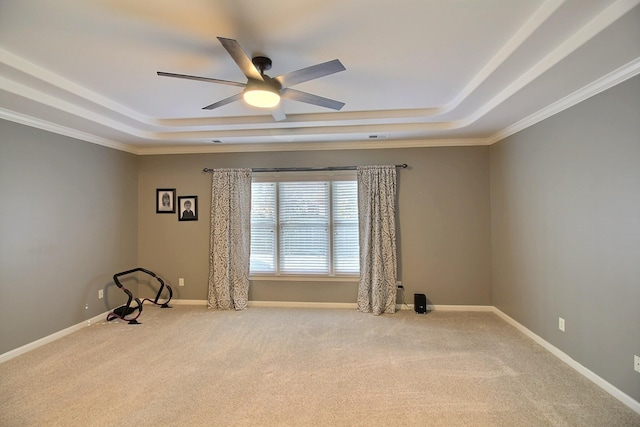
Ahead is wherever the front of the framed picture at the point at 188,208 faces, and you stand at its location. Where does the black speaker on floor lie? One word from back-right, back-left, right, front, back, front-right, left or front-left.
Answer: front-left

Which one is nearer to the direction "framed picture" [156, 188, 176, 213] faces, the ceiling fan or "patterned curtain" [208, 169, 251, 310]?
the ceiling fan

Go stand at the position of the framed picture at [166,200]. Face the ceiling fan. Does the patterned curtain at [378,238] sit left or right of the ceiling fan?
left

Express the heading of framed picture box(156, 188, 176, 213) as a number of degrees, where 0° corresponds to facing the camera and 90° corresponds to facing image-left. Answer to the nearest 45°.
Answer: approximately 0°

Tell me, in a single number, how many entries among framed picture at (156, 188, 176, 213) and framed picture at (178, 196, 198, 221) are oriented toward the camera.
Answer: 2

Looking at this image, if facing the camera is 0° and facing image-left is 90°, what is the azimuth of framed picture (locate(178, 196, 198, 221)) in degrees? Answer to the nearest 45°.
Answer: approximately 0°

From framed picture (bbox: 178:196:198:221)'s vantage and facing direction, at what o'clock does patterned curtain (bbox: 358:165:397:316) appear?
The patterned curtain is roughly at 10 o'clock from the framed picture.

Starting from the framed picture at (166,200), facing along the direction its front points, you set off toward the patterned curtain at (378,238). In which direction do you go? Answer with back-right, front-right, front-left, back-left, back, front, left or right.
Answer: front-left
